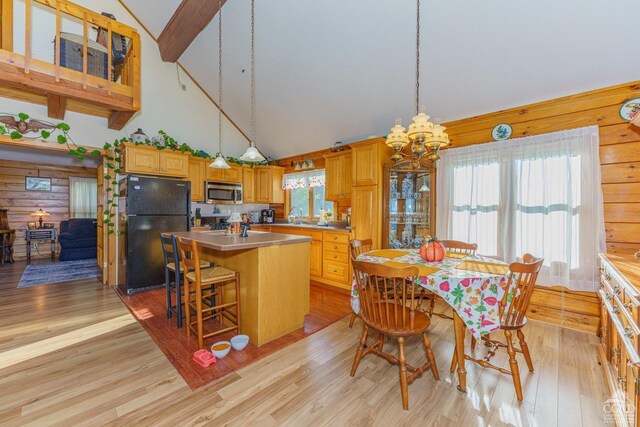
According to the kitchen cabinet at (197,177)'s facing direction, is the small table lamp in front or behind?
behind

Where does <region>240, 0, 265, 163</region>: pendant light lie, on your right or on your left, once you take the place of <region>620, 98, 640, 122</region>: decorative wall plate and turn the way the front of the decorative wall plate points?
on your right

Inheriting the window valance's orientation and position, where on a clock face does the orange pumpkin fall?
The orange pumpkin is roughly at 10 o'clock from the window valance.

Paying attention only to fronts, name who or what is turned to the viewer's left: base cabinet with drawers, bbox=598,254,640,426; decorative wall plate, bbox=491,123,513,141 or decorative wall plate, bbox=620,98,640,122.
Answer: the base cabinet with drawers

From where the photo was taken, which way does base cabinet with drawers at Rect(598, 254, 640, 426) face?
to the viewer's left

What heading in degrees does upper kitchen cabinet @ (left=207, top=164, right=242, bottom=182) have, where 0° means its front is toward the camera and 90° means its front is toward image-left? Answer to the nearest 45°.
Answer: approximately 315°

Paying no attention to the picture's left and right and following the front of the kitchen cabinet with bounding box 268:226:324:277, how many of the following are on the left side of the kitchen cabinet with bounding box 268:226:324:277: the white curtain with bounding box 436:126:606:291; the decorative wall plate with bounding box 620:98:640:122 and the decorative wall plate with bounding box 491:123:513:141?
3

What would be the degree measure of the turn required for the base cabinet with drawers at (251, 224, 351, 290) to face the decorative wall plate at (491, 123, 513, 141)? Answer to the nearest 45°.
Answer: approximately 90° to its left
